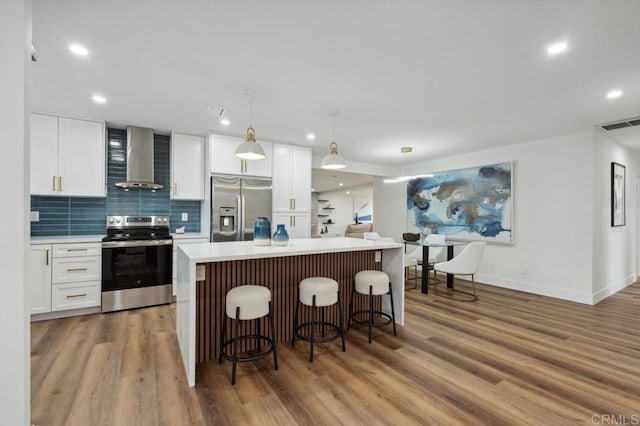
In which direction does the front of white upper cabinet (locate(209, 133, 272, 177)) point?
toward the camera

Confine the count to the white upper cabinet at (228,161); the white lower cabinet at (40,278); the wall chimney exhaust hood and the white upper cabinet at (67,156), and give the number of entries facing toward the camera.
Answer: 4

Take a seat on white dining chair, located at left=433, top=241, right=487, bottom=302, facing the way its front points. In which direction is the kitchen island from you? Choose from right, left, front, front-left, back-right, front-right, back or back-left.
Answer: front-left

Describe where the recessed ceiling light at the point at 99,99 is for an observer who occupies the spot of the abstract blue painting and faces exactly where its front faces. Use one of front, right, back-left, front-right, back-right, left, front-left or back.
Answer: front

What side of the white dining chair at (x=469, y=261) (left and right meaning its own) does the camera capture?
left

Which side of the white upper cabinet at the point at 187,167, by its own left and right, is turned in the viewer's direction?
front

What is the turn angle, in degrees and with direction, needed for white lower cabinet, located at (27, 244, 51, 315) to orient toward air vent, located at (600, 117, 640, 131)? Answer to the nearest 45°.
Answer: approximately 45° to its left

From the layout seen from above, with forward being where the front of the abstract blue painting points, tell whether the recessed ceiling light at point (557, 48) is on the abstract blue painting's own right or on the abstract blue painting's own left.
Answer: on the abstract blue painting's own left

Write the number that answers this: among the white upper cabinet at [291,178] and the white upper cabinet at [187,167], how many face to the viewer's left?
0

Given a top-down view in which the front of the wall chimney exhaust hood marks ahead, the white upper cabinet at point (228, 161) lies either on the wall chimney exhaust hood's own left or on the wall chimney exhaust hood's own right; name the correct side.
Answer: on the wall chimney exhaust hood's own left

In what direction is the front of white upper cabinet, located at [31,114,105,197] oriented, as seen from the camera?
facing the viewer

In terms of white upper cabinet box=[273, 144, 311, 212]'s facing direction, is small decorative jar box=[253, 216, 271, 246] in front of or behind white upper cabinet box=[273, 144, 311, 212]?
in front

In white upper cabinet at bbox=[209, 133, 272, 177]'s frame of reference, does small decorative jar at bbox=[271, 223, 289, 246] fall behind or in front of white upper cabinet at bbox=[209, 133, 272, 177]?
in front

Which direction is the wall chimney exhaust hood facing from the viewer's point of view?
toward the camera
